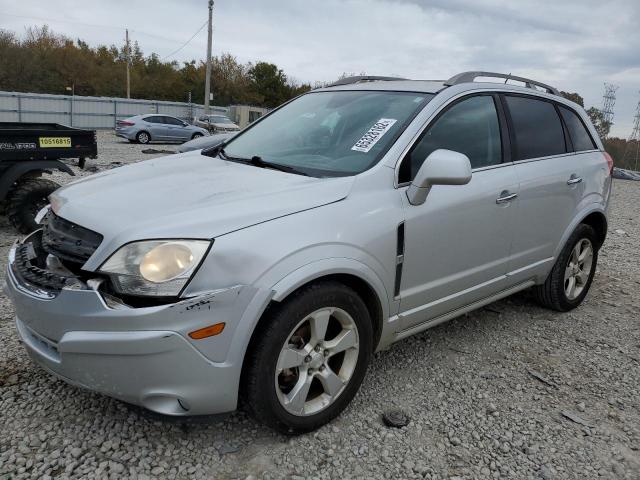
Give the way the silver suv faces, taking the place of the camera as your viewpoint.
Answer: facing the viewer and to the left of the viewer

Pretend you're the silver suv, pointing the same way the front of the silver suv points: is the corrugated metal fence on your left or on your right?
on your right
